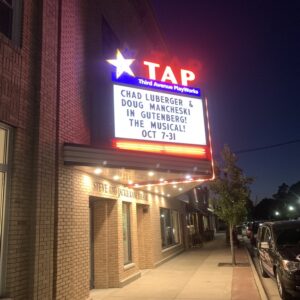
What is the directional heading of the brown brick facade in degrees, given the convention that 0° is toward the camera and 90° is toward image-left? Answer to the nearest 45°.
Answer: approximately 315°

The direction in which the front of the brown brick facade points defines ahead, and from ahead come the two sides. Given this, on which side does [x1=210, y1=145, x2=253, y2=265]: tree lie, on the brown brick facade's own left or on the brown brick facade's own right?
on the brown brick facade's own left
